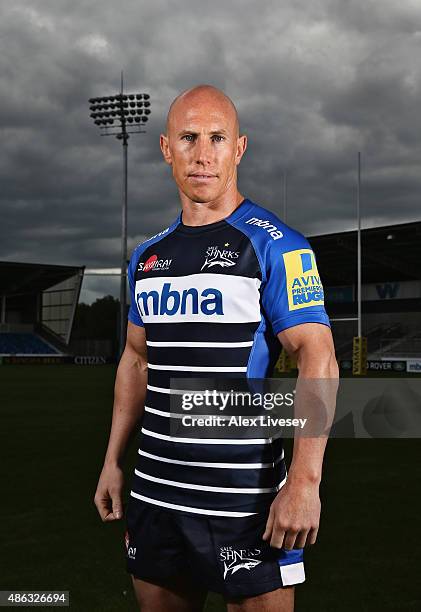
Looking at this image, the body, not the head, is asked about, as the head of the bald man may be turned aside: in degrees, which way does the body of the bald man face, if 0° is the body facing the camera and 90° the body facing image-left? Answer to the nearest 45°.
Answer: approximately 45°

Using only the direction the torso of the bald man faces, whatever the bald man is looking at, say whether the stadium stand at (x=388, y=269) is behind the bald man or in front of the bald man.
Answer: behind

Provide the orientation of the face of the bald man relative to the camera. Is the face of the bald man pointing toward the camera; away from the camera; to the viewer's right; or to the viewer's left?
toward the camera
